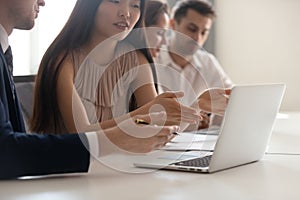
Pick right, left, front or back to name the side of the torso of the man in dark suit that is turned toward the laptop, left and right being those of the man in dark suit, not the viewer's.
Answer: front

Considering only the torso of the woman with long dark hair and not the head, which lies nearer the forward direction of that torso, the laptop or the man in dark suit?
the laptop

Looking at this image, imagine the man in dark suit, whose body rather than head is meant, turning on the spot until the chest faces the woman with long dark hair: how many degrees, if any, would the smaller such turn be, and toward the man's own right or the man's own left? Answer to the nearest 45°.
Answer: approximately 90° to the man's own left

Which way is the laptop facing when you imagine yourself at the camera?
facing away from the viewer and to the left of the viewer

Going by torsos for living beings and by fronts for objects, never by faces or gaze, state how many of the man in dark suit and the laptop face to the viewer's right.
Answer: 1

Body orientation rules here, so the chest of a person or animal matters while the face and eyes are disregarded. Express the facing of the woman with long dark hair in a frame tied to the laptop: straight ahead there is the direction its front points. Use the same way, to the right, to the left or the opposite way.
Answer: the opposite way

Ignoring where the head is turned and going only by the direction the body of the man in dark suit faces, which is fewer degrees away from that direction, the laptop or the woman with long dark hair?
the laptop

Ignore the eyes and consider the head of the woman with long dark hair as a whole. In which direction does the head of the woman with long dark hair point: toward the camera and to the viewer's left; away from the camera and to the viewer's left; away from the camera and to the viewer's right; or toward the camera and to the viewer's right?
toward the camera and to the viewer's right

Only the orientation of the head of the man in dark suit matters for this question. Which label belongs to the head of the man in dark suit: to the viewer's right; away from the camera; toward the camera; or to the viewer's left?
to the viewer's right

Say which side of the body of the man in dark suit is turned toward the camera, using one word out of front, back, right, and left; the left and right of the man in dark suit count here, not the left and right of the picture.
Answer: right

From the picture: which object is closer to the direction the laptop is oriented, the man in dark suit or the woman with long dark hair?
the woman with long dark hair
